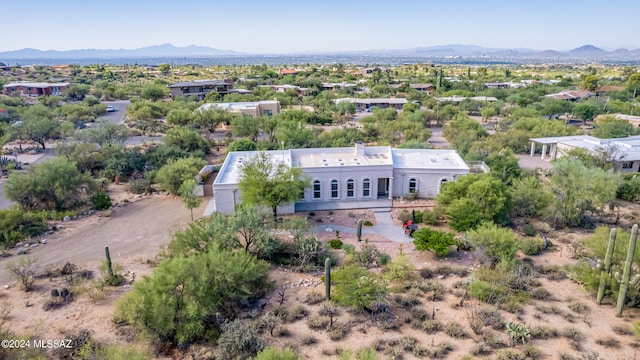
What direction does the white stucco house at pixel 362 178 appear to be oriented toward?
toward the camera

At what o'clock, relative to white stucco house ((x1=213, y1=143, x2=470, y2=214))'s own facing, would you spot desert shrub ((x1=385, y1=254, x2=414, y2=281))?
The desert shrub is roughly at 12 o'clock from the white stucco house.

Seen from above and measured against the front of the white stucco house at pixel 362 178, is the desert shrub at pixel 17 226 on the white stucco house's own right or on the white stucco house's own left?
on the white stucco house's own right

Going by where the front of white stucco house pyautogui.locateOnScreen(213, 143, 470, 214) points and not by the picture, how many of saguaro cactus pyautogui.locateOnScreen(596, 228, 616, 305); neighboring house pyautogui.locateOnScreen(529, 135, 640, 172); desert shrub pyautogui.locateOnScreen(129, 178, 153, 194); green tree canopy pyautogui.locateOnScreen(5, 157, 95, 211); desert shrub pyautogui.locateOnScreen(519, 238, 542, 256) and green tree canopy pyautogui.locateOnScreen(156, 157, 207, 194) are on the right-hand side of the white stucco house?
3

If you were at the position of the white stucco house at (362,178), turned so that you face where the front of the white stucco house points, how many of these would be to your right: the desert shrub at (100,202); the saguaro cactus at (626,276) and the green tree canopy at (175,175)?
2

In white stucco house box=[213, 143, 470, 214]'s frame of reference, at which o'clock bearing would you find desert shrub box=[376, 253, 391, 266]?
The desert shrub is roughly at 12 o'clock from the white stucco house.

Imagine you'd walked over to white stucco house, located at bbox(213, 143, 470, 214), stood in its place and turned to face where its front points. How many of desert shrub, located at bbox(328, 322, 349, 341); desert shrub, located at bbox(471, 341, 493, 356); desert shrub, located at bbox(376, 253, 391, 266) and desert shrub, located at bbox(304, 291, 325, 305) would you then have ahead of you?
4

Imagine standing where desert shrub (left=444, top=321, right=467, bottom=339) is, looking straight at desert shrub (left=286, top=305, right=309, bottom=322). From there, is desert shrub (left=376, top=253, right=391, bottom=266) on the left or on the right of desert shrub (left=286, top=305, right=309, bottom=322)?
right

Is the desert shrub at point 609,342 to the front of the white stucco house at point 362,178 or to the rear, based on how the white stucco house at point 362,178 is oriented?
to the front

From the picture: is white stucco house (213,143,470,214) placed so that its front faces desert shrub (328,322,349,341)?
yes

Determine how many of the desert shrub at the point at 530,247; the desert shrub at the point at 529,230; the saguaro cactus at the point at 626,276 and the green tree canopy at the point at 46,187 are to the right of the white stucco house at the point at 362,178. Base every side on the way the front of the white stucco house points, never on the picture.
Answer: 1

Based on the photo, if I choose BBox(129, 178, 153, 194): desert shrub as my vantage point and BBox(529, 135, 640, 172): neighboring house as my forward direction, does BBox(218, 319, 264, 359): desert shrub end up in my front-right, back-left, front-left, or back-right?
front-right

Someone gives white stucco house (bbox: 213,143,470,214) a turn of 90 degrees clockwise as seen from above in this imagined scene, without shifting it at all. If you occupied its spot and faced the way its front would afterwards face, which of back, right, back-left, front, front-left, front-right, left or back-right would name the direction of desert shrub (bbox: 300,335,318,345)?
left

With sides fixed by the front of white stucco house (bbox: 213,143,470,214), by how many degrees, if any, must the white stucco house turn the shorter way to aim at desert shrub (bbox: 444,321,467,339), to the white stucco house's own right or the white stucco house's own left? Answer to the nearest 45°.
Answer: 0° — it already faces it

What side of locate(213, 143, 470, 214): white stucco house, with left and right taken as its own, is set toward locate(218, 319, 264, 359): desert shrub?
front

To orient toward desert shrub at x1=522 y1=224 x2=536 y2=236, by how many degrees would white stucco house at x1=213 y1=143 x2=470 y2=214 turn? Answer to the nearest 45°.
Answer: approximately 45° to its left

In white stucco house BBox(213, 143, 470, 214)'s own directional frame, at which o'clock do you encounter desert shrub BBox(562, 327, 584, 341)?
The desert shrub is roughly at 11 o'clock from the white stucco house.

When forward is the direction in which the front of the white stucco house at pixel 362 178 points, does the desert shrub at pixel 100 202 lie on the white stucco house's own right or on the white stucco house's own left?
on the white stucco house's own right

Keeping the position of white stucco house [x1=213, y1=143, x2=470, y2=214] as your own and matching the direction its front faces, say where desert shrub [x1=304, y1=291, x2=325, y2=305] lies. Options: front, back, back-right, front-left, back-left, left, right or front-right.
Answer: front

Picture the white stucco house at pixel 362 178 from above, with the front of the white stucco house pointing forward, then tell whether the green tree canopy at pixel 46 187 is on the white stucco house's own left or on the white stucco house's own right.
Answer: on the white stucco house's own right
